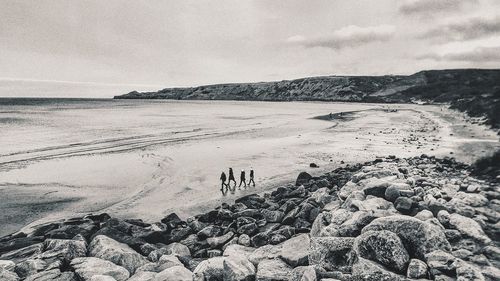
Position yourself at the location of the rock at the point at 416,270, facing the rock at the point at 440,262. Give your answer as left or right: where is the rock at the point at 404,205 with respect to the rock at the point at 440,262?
left

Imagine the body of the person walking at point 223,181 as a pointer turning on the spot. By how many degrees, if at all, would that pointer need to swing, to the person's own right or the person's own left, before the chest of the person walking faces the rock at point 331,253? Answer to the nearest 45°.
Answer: approximately 90° to the person's own left

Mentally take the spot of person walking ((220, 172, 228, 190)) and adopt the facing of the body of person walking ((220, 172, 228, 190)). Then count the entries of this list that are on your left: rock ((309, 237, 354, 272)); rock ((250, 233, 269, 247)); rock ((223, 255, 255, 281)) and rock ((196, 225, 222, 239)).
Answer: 4

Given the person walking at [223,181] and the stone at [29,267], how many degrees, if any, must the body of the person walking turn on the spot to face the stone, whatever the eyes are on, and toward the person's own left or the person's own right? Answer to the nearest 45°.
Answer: approximately 45° to the person's own left

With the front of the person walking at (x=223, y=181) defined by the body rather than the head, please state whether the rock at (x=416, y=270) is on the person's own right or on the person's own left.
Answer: on the person's own left

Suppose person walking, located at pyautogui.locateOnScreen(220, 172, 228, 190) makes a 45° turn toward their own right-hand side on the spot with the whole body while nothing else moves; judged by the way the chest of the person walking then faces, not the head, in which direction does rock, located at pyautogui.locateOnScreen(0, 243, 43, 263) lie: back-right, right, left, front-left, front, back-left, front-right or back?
left

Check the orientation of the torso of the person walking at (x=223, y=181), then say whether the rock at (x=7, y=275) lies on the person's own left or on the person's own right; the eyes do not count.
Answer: on the person's own left

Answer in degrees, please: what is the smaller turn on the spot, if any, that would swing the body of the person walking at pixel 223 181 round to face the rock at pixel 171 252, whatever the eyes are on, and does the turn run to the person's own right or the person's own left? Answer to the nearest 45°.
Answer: approximately 90° to the person's own left

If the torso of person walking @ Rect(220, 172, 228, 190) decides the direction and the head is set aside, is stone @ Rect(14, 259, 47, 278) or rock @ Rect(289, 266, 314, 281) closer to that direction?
the stone

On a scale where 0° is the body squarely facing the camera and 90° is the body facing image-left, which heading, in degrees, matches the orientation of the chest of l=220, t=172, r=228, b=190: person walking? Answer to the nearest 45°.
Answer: approximately 90°

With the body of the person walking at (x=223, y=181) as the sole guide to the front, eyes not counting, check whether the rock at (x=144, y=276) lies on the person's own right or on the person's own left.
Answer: on the person's own left

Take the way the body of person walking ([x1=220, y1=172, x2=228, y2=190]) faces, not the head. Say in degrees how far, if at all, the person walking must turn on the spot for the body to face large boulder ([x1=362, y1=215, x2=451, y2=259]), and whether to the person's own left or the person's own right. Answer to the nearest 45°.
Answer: approximately 90° to the person's own left

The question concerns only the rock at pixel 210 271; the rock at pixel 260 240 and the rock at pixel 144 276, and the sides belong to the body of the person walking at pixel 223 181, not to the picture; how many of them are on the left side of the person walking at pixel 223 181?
3
